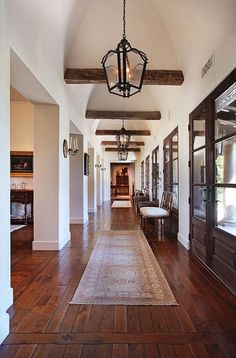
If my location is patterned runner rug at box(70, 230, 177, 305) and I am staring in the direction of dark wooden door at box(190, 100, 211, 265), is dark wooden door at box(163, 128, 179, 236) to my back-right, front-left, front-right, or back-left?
front-left

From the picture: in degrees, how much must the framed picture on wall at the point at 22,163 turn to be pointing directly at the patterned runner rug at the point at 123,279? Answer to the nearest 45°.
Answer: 0° — it already faces it

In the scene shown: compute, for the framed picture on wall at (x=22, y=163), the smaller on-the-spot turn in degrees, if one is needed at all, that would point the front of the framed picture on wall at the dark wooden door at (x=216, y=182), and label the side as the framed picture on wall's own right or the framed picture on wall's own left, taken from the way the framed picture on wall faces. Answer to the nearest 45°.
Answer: approximately 45° to the framed picture on wall's own left

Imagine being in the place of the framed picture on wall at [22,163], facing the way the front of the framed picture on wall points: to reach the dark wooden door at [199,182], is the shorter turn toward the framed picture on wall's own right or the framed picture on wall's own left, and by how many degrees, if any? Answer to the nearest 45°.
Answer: approximately 45° to the framed picture on wall's own left

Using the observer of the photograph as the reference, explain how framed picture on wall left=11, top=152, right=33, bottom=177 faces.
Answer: facing the viewer

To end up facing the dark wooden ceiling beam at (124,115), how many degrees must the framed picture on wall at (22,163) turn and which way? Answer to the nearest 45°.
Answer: approximately 90° to its left

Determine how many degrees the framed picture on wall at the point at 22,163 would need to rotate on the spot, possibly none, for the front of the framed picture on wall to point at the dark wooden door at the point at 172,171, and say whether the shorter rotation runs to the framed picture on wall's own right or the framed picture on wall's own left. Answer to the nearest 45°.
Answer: approximately 45° to the framed picture on wall's own left

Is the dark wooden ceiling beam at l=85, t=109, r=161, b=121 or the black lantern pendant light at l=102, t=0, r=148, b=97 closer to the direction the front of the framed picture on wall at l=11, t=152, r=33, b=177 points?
the black lantern pendant light

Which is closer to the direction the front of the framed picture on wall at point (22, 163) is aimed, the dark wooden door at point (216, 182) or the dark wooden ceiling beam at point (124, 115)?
the dark wooden door

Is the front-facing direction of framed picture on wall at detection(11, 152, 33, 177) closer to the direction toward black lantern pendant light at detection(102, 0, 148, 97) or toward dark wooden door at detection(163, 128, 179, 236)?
the black lantern pendant light

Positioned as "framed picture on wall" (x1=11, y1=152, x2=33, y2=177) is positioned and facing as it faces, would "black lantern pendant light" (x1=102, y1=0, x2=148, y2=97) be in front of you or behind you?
in front
